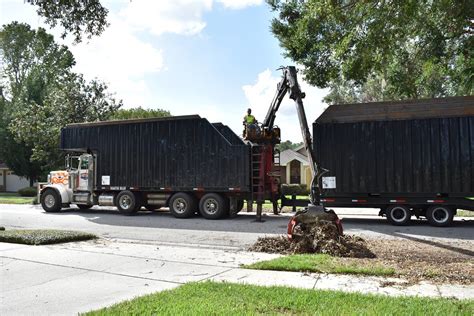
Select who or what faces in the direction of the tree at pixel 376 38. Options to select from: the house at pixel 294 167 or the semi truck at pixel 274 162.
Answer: the house

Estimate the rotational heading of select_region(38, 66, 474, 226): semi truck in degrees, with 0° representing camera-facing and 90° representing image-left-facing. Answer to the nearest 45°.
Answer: approximately 90°

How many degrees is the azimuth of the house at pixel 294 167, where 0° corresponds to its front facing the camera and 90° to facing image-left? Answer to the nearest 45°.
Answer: approximately 0°

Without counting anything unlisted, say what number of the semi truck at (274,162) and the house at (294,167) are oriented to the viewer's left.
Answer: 1

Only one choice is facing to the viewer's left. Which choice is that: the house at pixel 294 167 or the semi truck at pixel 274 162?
the semi truck

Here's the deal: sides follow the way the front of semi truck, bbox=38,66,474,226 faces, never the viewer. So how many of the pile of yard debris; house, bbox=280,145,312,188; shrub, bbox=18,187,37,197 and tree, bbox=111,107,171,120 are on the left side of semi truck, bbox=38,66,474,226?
1

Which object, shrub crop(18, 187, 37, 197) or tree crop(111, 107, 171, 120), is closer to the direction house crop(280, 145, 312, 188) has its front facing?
the shrub

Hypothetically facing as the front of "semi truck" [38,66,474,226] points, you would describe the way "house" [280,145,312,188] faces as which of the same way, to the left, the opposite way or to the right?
to the left

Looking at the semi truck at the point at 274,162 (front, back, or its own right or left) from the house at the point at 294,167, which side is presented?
right

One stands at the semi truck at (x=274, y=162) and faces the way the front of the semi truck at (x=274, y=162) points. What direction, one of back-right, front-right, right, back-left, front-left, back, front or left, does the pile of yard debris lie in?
left

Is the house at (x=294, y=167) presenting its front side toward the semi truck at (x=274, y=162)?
yes

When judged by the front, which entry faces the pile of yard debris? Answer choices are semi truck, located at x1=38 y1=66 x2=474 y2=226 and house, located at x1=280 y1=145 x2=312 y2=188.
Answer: the house

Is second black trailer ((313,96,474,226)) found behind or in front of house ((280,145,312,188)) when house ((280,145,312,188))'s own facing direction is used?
in front

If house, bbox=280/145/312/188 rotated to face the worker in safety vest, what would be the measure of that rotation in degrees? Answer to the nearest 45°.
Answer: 0° — it already faces them
